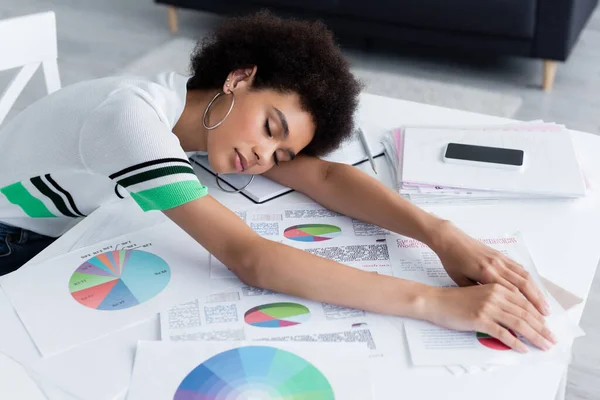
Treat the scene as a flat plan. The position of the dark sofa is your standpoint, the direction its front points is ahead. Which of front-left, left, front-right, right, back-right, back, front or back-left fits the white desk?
front-left

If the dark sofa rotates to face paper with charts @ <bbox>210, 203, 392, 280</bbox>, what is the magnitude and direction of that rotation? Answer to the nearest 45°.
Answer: approximately 45° to its left

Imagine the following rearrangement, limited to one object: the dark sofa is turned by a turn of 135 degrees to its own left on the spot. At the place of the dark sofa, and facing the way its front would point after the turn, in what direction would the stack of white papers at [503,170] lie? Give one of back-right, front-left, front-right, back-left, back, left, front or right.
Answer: right

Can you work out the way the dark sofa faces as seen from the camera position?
facing the viewer and to the left of the viewer

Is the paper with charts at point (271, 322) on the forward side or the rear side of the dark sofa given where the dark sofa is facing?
on the forward side

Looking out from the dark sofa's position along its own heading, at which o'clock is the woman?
The woman is roughly at 11 o'clock from the dark sofa.

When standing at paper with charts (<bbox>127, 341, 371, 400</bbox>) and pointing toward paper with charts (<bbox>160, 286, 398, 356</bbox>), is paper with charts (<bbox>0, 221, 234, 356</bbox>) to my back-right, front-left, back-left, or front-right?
front-left

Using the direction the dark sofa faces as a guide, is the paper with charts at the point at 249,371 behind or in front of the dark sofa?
in front

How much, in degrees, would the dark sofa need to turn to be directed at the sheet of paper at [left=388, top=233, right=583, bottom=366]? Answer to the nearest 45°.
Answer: approximately 45° to its left

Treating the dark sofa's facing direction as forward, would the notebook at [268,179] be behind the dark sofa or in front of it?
in front

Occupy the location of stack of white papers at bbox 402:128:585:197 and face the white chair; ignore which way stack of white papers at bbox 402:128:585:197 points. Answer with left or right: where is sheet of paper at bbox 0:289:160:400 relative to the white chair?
left
